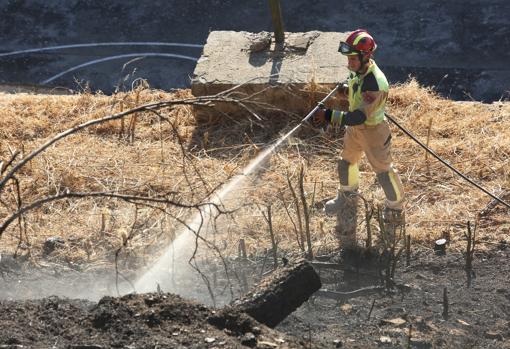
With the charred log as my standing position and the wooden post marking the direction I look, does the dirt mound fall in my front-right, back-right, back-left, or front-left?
back-left

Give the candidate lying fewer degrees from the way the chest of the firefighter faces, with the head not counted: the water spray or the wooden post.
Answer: the water spray

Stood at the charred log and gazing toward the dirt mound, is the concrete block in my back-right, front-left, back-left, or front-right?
back-right

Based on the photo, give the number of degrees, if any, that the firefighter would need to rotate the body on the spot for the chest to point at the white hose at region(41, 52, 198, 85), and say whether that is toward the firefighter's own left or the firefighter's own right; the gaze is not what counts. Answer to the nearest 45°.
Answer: approximately 90° to the firefighter's own right

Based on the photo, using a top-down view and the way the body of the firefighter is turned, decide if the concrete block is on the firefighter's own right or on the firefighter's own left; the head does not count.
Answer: on the firefighter's own right

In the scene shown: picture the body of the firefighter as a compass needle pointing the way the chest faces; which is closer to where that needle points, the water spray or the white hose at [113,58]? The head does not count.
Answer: the water spray

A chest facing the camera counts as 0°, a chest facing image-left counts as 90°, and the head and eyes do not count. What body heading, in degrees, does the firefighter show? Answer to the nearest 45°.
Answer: approximately 45°

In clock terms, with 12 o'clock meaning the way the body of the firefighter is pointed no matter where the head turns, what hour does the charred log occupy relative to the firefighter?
The charred log is roughly at 11 o'clock from the firefighter.
